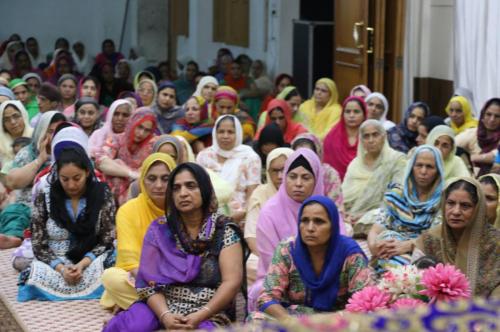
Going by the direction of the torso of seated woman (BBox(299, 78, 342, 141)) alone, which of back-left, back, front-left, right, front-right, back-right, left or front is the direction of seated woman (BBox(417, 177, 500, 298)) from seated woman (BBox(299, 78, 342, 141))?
front-left

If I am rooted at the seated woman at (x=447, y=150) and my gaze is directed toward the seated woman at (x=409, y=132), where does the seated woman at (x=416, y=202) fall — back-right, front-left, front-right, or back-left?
back-left

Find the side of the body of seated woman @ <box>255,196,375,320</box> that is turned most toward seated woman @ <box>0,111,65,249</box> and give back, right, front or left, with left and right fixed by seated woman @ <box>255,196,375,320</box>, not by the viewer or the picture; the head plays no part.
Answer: right

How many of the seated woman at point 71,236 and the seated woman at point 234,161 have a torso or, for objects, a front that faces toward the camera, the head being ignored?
2

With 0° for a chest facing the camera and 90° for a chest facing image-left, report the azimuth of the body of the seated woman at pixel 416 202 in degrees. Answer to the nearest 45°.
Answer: approximately 45°

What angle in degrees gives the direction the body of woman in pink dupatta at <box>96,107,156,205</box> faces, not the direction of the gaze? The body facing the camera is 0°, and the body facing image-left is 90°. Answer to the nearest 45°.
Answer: approximately 315°

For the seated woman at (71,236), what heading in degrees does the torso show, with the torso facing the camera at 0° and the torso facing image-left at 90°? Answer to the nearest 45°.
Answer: approximately 0°

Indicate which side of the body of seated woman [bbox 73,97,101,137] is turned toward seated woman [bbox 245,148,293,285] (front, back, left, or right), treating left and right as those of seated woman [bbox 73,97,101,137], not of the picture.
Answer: front
